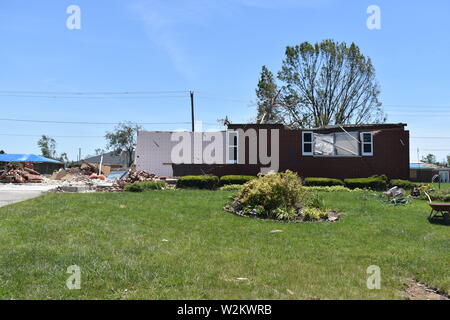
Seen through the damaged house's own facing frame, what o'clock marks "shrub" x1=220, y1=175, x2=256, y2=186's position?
The shrub is roughly at 2 o'clock from the damaged house.

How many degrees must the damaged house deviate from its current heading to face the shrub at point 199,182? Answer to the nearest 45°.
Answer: approximately 45° to its right

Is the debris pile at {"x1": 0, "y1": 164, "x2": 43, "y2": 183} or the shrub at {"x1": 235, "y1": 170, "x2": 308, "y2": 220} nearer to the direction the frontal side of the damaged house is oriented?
the shrub

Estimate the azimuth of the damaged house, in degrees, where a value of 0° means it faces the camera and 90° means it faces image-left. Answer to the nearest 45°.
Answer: approximately 0°

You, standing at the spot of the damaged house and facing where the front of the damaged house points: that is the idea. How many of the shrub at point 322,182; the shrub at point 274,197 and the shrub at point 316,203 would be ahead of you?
3

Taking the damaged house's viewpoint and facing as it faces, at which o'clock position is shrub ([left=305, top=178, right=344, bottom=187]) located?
The shrub is roughly at 12 o'clock from the damaged house.

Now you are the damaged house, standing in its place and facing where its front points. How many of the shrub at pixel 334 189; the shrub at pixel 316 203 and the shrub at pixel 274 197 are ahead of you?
3

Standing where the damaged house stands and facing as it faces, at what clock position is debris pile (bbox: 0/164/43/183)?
The debris pile is roughly at 3 o'clock from the damaged house.

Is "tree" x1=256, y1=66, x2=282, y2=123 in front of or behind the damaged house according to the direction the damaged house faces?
behind
